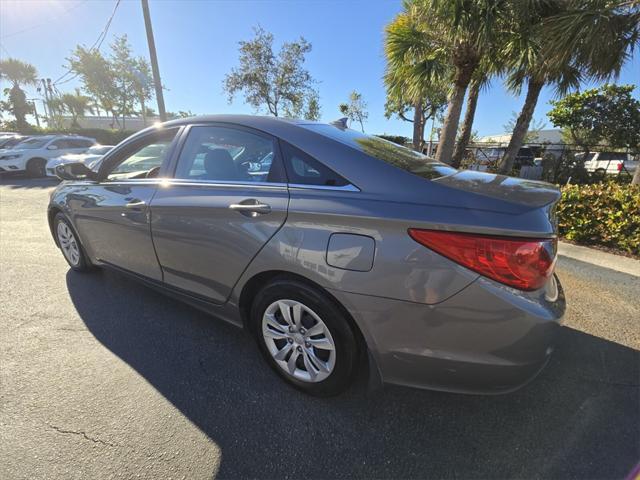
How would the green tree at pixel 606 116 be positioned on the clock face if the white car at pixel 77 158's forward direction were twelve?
The green tree is roughly at 8 o'clock from the white car.

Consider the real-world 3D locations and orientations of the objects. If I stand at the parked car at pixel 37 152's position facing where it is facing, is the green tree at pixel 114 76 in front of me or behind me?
behind

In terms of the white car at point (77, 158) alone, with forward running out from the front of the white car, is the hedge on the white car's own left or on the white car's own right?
on the white car's own left

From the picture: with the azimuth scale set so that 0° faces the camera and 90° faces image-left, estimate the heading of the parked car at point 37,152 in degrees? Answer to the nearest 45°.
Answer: approximately 45°

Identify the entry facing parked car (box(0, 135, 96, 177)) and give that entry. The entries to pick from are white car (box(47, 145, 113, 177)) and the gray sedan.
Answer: the gray sedan

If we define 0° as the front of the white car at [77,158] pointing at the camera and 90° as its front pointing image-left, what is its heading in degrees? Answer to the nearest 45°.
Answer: approximately 45°

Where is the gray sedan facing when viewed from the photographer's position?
facing away from the viewer and to the left of the viewer
